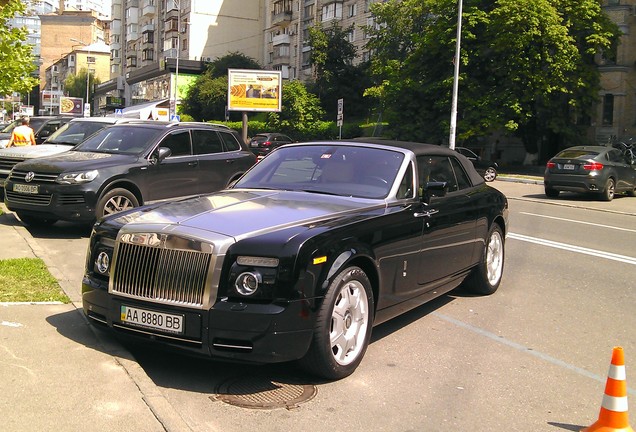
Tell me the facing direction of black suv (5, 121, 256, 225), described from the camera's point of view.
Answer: facing the viewer and to the left of the viewer

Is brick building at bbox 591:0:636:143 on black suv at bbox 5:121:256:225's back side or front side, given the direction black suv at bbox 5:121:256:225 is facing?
on the back side

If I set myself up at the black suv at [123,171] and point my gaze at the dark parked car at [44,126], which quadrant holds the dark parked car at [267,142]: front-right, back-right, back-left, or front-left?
front-right

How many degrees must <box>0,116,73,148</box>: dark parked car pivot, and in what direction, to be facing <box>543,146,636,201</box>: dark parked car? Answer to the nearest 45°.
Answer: approximately 135° to its left

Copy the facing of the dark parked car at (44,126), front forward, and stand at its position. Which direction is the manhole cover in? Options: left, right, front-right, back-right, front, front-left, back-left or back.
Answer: front-left

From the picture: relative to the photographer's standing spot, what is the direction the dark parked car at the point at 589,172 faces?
facing away from the viewer and to the right of the viewer

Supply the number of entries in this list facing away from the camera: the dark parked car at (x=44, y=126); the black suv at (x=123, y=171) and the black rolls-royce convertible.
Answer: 0

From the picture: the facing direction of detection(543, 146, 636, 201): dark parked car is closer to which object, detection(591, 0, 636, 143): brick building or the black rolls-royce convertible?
the brick building

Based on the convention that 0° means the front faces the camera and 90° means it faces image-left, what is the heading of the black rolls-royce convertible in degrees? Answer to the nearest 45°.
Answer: approximately 45°

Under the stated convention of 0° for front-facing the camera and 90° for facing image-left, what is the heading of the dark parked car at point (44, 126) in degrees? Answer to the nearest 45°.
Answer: approximately 45°
